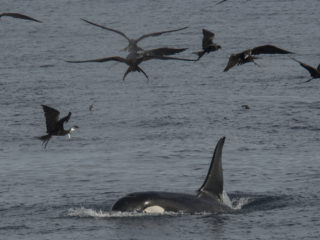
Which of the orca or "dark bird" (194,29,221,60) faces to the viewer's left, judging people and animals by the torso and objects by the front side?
the orca

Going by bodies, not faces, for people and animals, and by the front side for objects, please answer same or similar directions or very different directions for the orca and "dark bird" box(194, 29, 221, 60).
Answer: very different directions

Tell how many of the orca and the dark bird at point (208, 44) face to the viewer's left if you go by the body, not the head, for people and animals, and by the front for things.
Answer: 1

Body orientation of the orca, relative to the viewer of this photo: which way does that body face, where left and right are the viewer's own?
facing to the left of the viewer
